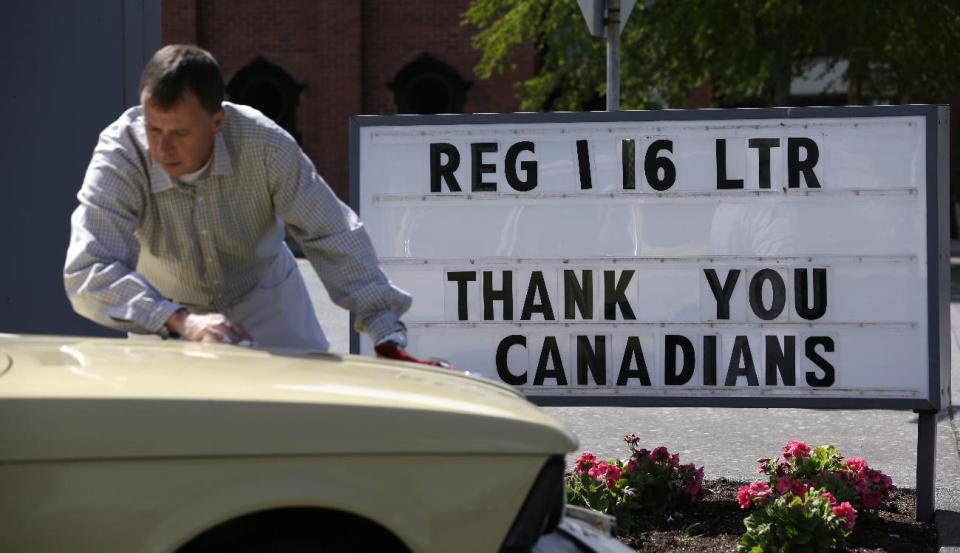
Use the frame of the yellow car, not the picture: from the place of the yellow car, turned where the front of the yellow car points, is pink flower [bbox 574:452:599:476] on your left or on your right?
on your left

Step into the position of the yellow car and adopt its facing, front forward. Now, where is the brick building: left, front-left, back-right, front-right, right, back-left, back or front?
left

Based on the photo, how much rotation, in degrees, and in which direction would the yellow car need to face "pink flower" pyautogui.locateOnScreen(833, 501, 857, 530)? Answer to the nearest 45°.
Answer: approximately 45° to its left

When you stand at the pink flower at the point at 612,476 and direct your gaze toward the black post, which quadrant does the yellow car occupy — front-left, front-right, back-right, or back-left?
back-right

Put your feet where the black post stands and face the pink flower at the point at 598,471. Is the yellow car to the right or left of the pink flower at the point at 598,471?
left

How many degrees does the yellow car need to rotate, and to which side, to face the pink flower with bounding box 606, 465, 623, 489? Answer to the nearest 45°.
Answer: approximately 45° to its left

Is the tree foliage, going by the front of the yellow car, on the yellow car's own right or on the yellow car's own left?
on the yellow car's own left

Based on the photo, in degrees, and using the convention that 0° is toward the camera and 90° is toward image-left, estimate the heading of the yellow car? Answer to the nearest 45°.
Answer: approximately 270°
